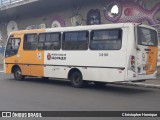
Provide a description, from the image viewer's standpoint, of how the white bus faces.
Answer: facing away from the viewer and to the left of the viewer
